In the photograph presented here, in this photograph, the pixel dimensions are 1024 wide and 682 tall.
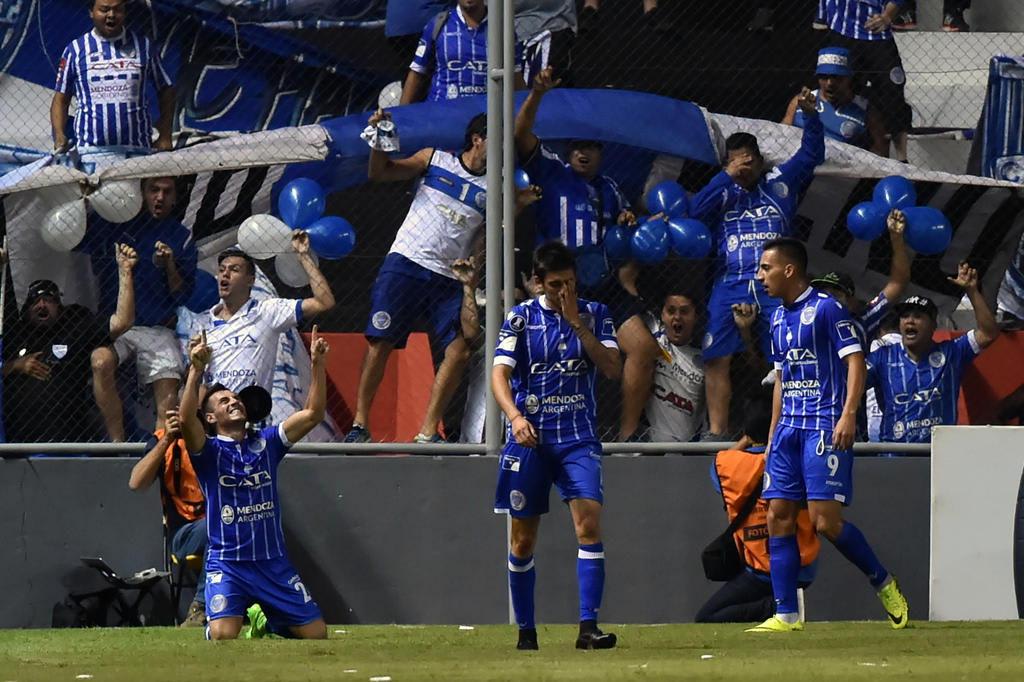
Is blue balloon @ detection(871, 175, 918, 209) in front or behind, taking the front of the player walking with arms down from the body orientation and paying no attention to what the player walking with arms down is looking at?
behind

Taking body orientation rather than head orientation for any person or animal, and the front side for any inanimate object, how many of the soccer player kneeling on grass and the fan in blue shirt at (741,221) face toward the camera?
2

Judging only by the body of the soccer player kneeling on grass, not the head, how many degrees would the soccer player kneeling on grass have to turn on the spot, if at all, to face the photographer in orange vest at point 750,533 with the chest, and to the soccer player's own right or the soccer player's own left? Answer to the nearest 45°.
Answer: approximately 90° to the soccer player's own left

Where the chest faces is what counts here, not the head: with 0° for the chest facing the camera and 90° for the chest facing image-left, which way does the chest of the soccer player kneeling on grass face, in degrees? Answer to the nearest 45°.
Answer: approximately 0°

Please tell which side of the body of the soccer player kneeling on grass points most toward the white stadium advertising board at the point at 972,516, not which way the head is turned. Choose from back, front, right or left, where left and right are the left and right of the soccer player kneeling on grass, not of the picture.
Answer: left

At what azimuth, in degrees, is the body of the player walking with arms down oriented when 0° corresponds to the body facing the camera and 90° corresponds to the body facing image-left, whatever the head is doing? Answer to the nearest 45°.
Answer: approximately 45°

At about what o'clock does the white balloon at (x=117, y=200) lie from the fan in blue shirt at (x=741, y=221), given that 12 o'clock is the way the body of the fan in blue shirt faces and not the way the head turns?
The white balloon is roughly at 3 o'clock from the fan in blue shirt.
